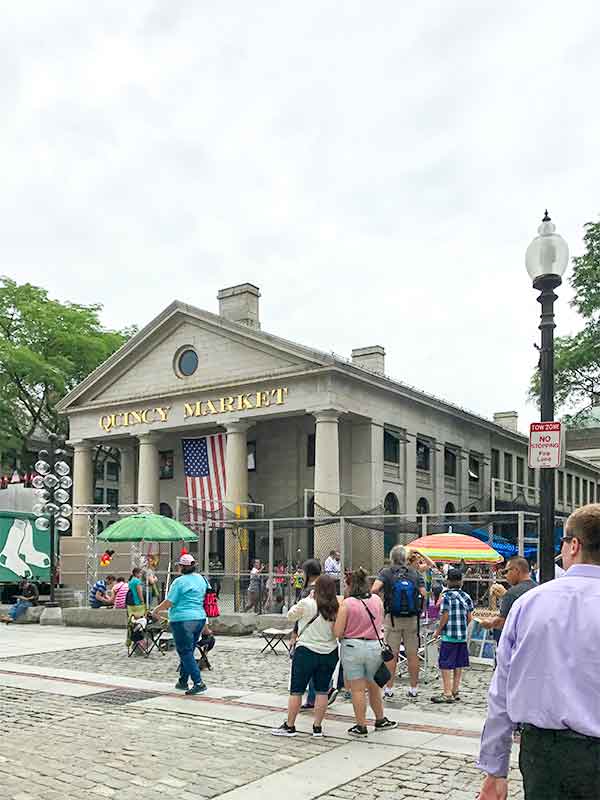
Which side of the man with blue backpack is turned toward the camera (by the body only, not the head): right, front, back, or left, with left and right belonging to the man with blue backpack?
back

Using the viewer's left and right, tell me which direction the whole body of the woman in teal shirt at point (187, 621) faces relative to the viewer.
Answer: facing away from the viewer and to the left of the viewer

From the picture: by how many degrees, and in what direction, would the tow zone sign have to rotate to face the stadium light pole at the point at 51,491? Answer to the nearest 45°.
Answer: approximately 135° to its right

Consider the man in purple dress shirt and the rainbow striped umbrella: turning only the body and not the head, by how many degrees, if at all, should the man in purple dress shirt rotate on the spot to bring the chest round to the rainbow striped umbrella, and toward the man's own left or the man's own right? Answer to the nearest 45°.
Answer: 0° — they already face it

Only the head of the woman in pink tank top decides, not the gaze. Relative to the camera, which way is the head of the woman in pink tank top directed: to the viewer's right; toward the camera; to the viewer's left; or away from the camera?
away from the camera

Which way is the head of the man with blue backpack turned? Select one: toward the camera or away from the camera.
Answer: away from the camera
